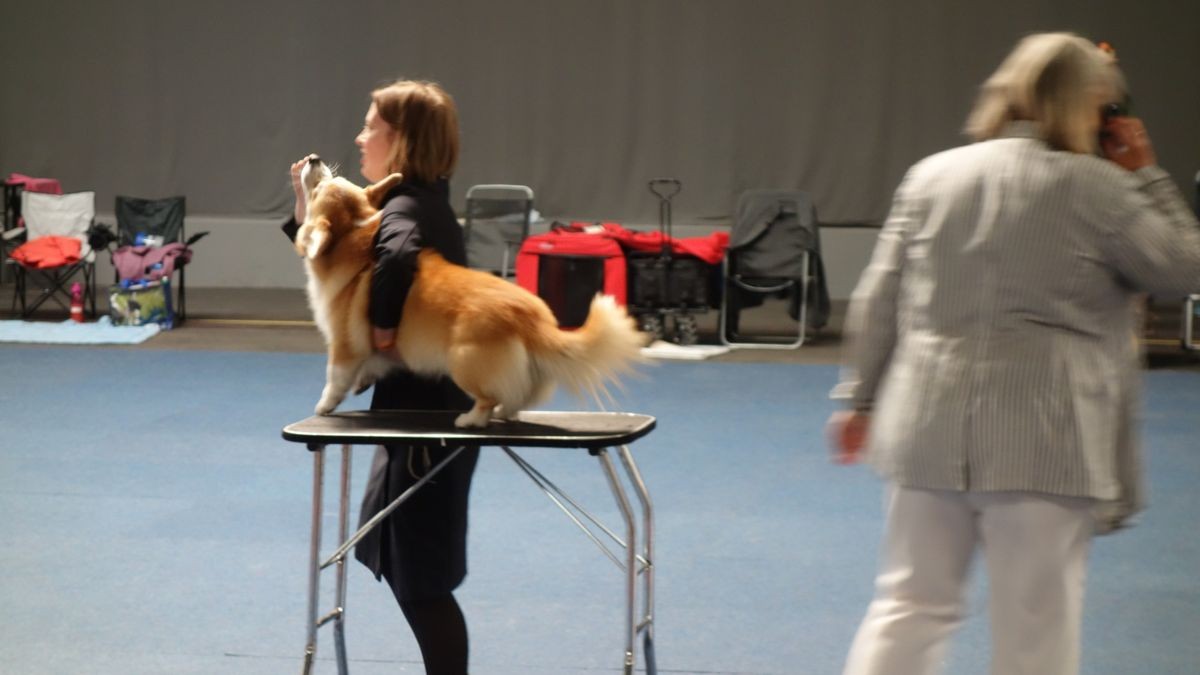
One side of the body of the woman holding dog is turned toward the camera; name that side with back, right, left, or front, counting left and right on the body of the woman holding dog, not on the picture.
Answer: left

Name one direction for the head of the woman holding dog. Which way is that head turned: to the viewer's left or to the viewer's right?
to the viewer's left

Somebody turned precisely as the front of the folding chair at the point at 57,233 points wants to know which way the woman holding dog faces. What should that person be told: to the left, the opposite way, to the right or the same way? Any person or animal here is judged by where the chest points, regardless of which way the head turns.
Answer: to the right

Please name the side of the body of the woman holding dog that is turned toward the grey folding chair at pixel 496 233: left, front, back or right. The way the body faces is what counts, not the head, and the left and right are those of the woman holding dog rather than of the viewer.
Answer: right

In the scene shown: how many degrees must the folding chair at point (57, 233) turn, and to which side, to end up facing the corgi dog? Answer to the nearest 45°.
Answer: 0° — it already faces it

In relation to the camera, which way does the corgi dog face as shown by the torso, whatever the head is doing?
to the viewer's left

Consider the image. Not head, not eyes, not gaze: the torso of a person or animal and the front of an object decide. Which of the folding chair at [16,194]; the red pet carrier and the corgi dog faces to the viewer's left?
the corgi dog

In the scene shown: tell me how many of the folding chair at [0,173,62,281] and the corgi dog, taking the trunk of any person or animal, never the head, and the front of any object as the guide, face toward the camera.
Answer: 1

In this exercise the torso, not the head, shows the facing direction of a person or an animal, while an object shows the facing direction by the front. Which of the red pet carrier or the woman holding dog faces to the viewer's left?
the woman holding dog

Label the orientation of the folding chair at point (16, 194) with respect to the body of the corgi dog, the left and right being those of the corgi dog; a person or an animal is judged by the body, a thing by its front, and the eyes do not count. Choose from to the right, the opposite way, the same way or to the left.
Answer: to the left

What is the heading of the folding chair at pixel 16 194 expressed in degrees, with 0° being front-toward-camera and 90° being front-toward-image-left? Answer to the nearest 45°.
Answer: approximately 0°

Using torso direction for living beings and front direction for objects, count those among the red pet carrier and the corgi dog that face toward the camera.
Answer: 1

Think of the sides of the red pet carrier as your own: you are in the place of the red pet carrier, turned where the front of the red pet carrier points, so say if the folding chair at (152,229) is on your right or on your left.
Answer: on your right

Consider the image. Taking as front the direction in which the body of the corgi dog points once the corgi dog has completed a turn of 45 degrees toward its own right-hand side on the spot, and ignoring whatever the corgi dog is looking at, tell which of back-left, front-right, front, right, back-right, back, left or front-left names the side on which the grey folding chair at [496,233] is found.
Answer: front-right
